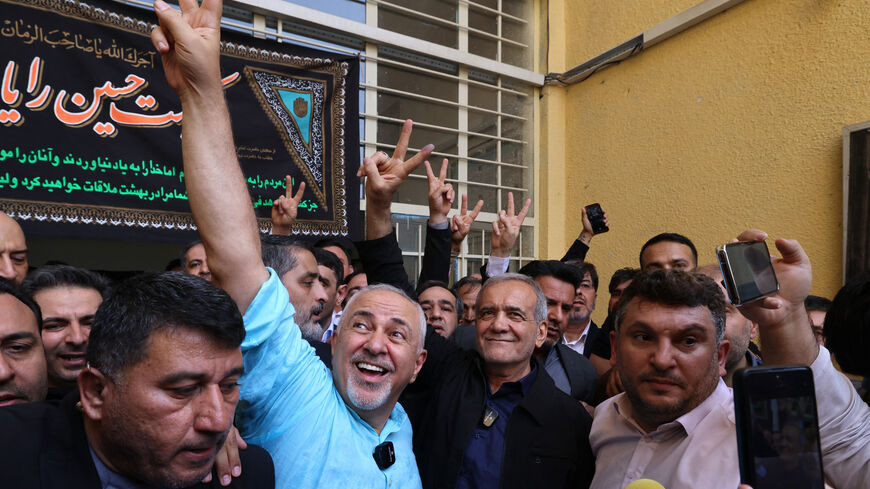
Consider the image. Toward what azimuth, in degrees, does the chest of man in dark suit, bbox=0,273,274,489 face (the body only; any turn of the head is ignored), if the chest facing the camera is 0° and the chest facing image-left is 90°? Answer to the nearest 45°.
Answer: approximately 315°

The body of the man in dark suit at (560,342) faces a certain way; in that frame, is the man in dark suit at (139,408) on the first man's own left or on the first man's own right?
on the first man's own right

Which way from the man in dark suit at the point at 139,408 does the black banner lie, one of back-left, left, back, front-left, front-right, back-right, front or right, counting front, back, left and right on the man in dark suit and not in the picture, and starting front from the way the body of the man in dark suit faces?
back-left

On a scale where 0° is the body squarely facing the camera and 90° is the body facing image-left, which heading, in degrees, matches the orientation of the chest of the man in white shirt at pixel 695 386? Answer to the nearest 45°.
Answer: approximately 45°

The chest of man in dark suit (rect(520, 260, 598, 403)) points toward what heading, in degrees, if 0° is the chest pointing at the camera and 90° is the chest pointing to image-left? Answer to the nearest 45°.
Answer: approximately 315°

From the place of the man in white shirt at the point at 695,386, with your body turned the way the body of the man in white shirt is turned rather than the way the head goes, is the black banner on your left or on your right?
on your right

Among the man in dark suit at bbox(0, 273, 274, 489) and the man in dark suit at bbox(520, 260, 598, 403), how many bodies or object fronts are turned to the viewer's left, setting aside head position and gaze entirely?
0
